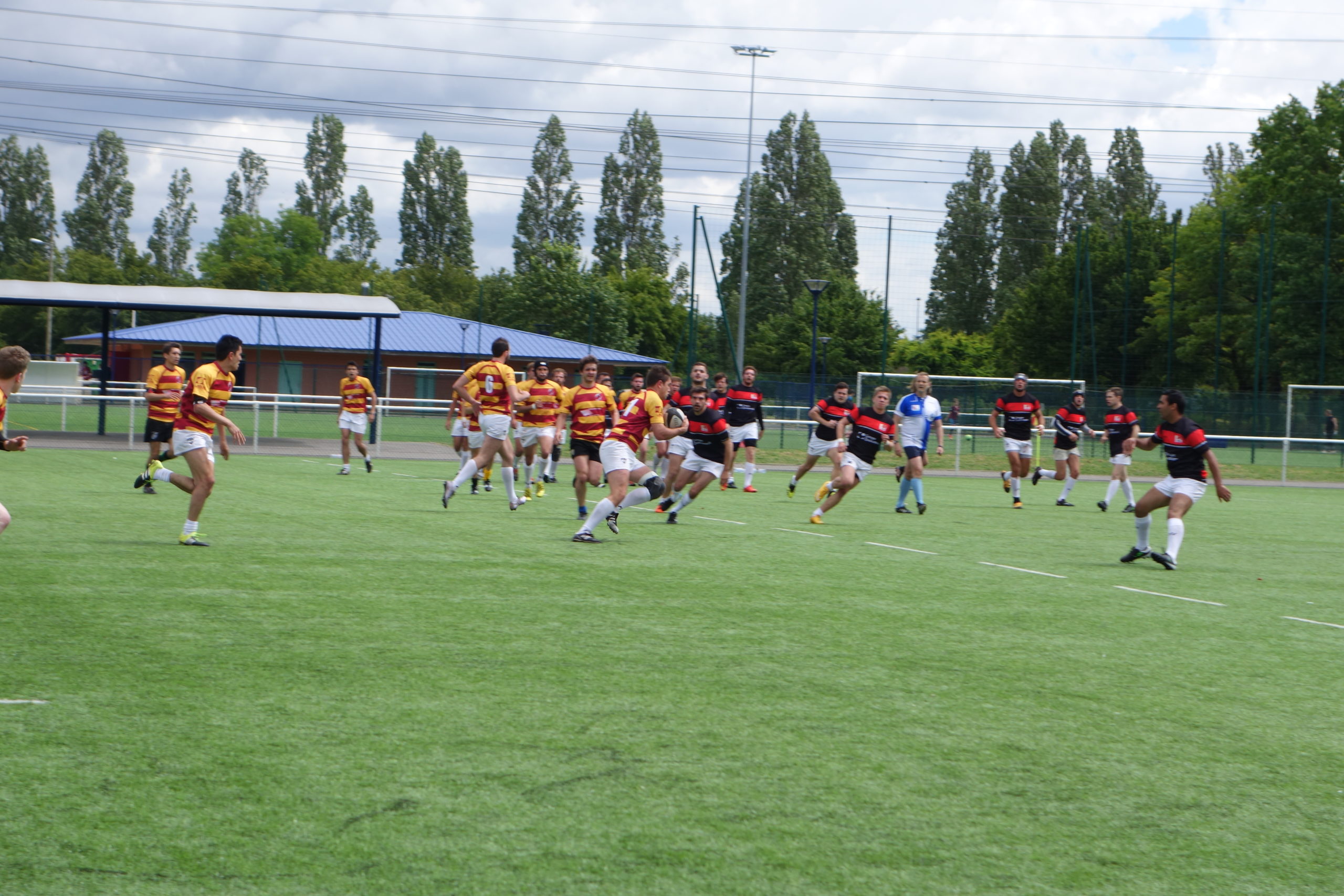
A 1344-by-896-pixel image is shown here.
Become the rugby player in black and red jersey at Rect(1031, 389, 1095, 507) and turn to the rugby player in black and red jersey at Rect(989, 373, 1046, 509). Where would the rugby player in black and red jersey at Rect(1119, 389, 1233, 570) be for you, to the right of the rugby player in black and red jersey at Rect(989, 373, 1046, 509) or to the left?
left

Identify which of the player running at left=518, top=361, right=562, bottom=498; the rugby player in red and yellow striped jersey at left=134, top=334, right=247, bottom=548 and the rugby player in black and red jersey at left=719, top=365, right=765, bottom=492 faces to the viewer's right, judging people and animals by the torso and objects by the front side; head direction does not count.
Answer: the rugby player in red and yellow striped jersey

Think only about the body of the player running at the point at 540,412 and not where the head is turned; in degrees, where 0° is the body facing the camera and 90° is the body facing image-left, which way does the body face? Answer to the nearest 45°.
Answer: approximately 0°

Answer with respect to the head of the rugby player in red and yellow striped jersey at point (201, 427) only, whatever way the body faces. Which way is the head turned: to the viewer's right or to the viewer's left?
to the viewer's right

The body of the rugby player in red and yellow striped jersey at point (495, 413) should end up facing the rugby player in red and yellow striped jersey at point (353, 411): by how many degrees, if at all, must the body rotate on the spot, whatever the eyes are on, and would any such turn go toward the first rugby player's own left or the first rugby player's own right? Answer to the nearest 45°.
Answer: approximately 45° to the first rugby player's own left

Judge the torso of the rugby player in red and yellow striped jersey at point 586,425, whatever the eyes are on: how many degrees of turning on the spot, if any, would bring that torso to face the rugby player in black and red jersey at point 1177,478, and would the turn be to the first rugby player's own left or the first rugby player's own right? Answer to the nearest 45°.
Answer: approximately 45° to the first rugby player's own left

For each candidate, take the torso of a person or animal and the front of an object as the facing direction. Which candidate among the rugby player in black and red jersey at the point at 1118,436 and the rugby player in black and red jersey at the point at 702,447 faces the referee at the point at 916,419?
the rugby player in black and red jersey at the point at 1118,436

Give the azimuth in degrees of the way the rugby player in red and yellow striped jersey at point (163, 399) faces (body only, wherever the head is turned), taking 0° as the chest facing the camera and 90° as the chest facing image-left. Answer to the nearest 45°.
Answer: approximately 315°
